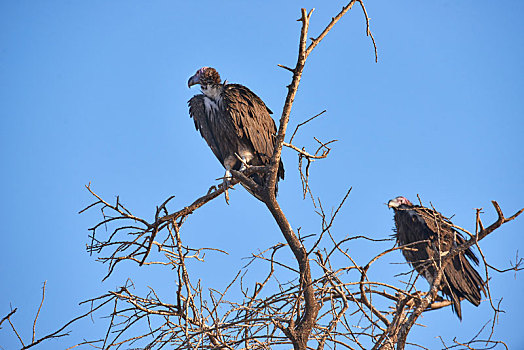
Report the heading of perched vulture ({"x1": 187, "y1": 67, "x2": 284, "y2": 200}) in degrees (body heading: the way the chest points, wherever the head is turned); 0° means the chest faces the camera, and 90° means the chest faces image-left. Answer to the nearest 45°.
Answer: approximately 45°

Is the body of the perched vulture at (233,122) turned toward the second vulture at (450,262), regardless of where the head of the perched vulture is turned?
no

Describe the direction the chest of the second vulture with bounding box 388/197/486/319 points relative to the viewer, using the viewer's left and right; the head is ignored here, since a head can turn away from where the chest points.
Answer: facing to the left of the viewer

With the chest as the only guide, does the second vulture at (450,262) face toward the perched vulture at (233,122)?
yes

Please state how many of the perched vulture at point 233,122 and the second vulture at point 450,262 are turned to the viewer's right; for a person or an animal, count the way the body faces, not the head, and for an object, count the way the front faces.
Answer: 0
